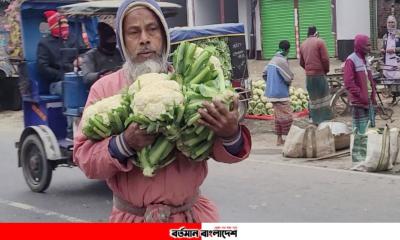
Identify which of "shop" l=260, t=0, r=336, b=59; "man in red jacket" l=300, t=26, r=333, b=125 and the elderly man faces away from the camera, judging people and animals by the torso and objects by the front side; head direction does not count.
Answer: the man in red jacket

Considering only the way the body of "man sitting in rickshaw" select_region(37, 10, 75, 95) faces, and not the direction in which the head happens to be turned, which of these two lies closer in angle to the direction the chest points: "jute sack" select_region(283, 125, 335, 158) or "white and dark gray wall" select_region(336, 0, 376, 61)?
the jute sack

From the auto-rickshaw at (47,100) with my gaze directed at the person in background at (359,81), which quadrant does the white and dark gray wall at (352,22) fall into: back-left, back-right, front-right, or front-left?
front-left

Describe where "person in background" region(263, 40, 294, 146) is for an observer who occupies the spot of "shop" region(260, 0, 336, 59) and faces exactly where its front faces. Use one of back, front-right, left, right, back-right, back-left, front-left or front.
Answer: front

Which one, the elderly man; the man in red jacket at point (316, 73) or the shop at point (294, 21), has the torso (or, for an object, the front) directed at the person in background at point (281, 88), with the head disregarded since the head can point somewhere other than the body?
the shop

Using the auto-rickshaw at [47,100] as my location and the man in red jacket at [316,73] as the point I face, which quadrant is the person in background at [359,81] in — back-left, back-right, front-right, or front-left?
front-right

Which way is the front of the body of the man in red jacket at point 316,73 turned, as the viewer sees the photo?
away from the camera

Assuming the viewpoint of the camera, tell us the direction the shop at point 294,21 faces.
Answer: facing the viewer
